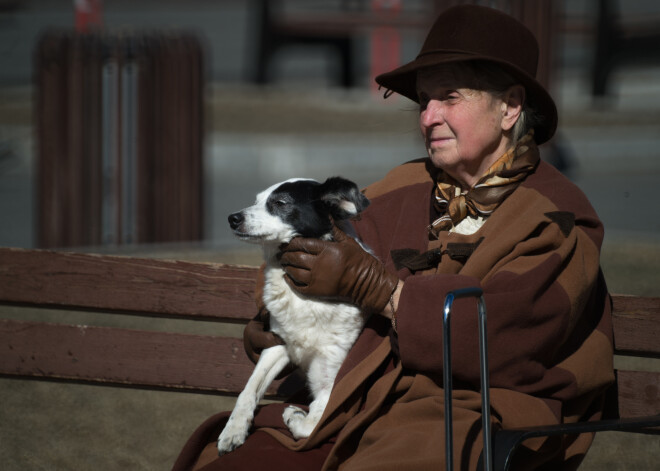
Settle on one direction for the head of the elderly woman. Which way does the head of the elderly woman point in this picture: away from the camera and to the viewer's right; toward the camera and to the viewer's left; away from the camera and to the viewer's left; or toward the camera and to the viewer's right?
toward the camera and to the viewer's left

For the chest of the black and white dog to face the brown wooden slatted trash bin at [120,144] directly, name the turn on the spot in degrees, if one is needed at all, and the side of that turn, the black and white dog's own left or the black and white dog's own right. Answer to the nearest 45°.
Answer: approximately 135° to the black and white dog's own right

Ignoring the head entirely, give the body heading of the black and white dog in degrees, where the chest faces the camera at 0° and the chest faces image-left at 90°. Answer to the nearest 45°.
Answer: approximately 45°

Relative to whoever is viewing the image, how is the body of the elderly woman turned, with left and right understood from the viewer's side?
facing the viewer and to the left of the viewer
